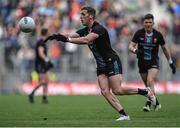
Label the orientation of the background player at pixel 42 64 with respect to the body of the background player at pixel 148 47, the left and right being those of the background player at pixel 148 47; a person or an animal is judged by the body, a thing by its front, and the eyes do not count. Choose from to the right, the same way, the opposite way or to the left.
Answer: to the left

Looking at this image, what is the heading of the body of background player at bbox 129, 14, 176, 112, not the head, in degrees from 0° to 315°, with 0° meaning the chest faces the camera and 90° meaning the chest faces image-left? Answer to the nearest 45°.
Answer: approximately 0°

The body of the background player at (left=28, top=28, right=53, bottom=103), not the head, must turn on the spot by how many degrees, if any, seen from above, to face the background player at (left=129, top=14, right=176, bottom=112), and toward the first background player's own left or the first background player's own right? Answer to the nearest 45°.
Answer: approximately 45° to the first background player's own right

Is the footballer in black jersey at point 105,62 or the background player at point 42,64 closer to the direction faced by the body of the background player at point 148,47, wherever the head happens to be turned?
the footballer in black jersey

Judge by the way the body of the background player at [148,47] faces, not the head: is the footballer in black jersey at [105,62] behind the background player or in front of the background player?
in front

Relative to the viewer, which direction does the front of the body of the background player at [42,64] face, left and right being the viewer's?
facing to the right of the viewer

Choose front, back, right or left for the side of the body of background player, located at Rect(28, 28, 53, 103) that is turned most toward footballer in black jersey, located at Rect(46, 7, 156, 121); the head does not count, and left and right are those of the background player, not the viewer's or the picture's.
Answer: right
